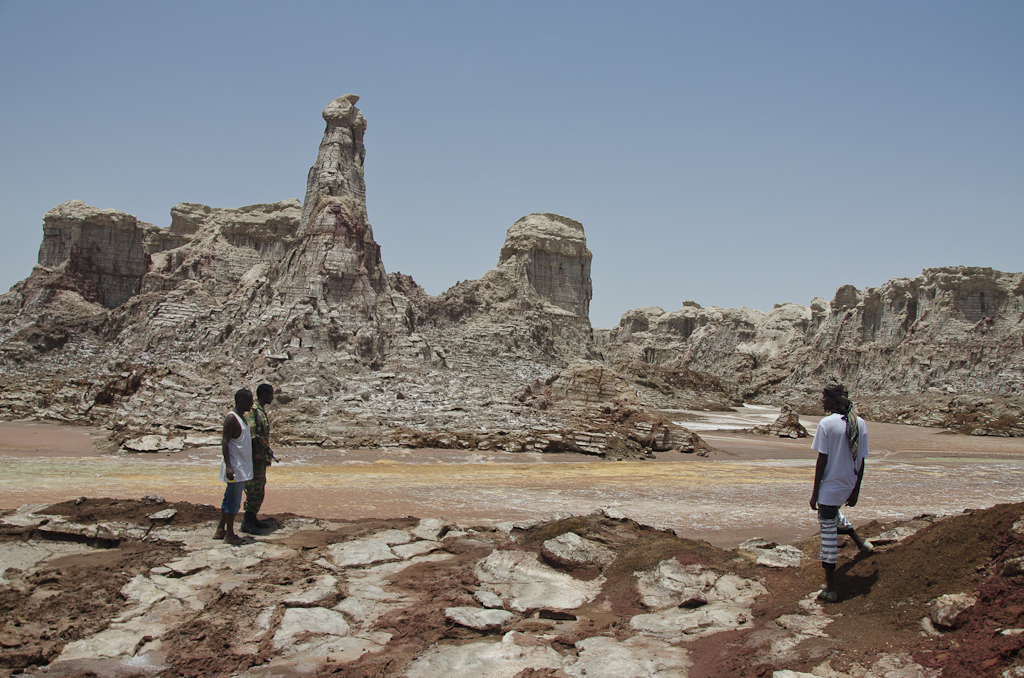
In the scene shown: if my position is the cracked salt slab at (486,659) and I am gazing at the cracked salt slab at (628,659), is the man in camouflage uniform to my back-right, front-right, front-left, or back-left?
back-left

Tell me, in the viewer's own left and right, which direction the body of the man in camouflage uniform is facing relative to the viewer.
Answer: facing to the right of the viewer

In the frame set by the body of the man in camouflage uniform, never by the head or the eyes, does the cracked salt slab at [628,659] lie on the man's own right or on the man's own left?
on the man's own right

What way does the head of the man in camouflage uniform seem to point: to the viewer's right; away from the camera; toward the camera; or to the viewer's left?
to the viewer's right

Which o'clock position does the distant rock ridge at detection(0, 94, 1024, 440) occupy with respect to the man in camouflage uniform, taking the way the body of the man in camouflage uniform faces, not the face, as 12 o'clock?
The distant rock ridge is roughly at 9 o'clock from the man in camouflage uniform.

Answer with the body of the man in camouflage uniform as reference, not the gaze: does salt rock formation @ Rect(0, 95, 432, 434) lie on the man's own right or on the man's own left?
on the man's own left
